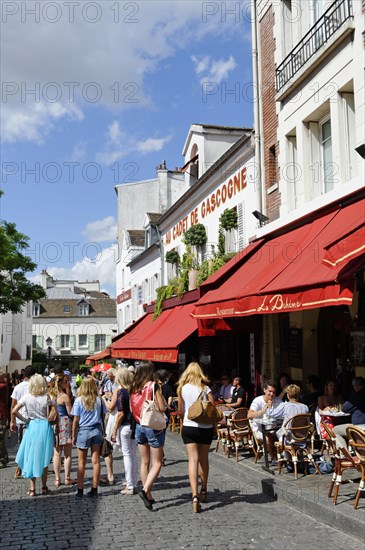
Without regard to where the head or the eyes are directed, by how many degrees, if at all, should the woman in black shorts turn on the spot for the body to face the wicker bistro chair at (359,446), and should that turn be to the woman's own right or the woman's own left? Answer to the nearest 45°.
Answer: approximately 135° to the woman's own right

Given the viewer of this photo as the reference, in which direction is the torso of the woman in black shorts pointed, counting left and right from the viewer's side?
facing away from the viewer

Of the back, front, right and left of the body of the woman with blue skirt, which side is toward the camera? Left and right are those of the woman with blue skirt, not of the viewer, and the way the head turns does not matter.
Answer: back

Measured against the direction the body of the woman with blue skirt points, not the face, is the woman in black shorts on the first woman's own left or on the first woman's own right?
on the first woman's own right

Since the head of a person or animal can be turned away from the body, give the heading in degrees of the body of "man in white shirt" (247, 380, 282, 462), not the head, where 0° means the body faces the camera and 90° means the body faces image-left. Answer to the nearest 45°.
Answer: approximately 315°

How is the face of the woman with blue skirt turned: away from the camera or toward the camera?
away from the camera

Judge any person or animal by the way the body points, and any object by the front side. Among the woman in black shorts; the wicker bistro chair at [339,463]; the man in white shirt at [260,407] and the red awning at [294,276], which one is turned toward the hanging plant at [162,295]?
the woman in black shorts

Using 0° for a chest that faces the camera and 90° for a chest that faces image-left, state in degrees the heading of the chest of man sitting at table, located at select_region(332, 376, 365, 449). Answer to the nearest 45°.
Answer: approximately 90°

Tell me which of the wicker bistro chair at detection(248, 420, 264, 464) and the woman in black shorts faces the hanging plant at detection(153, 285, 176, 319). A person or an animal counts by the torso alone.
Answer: the woman in black shorts
